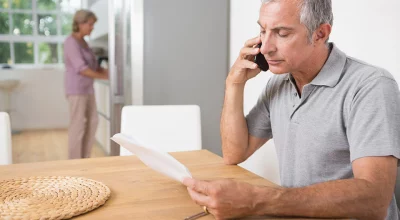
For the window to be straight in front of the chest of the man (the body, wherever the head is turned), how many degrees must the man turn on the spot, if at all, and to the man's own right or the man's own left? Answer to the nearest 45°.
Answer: approximately 90° to the man's own right

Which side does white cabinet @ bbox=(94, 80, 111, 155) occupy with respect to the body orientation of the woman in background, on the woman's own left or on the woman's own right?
on the woman's own left

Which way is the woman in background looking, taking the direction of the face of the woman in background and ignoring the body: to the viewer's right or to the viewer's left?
to the viewer's right

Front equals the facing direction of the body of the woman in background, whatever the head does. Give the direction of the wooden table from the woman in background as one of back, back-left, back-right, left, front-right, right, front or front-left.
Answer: right

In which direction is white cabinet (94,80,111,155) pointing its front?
to the viewer's left

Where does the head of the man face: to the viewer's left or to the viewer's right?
to the viewer's left

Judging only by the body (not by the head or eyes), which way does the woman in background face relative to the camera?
to the viewer's right

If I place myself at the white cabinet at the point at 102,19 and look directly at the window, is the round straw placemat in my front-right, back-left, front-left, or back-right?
back-left

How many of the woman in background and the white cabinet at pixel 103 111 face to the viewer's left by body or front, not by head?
1

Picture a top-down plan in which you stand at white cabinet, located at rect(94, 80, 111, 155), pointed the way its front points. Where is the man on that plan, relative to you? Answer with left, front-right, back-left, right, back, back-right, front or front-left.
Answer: left

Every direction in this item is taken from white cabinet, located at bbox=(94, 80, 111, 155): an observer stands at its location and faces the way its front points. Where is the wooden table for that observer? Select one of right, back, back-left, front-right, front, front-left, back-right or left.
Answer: left
